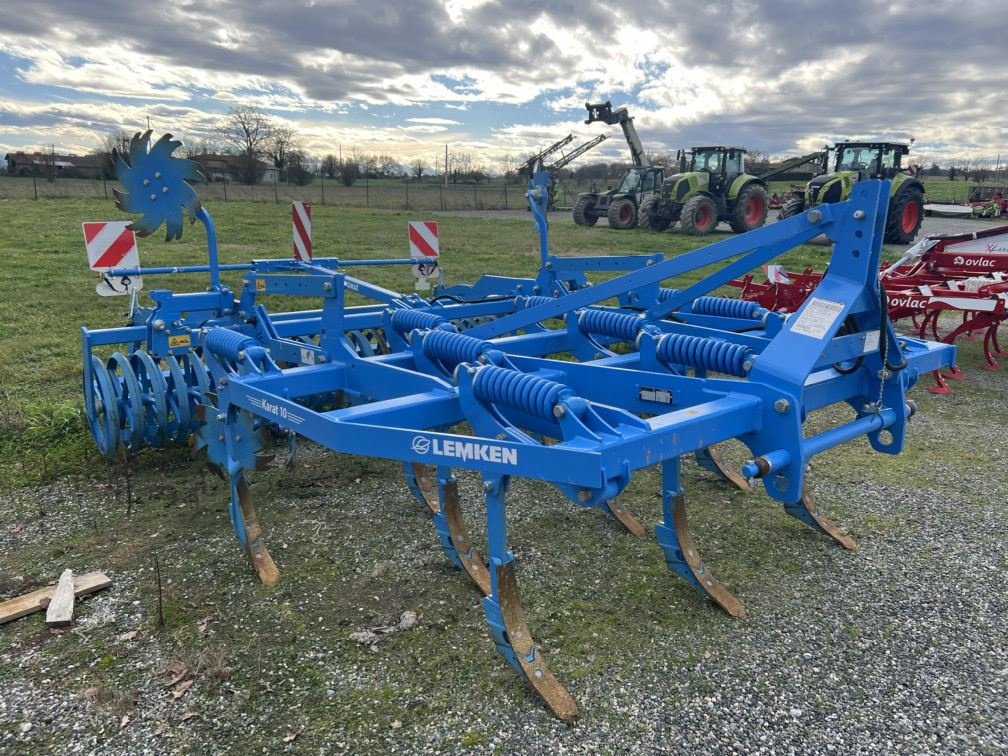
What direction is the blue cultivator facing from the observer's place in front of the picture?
facing the viewer and to the right of the viewer

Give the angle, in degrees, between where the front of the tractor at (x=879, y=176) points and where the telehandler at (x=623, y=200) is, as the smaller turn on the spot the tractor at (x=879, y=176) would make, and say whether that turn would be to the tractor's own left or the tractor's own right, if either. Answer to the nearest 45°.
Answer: approximately 45° to the tractor's own right

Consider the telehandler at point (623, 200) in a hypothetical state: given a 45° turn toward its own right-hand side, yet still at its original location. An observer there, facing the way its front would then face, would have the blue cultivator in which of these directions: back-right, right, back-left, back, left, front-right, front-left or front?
left

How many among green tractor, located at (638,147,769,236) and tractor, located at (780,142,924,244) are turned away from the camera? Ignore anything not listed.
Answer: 0

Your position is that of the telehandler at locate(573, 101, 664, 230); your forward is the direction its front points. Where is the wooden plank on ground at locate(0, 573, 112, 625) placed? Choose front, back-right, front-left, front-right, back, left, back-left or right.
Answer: front-left

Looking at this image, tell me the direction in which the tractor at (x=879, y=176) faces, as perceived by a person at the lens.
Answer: facing the viewer and to the left of the viewer

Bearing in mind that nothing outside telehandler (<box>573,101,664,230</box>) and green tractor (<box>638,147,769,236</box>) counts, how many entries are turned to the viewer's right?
0

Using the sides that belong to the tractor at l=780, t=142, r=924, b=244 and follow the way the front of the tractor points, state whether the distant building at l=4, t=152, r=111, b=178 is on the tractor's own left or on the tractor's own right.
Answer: on the tractor's own right

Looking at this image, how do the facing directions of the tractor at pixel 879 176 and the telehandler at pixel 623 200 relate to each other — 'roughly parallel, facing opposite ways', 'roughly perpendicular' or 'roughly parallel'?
roughly parallel

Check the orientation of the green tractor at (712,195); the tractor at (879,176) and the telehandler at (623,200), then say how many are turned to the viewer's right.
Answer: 0
